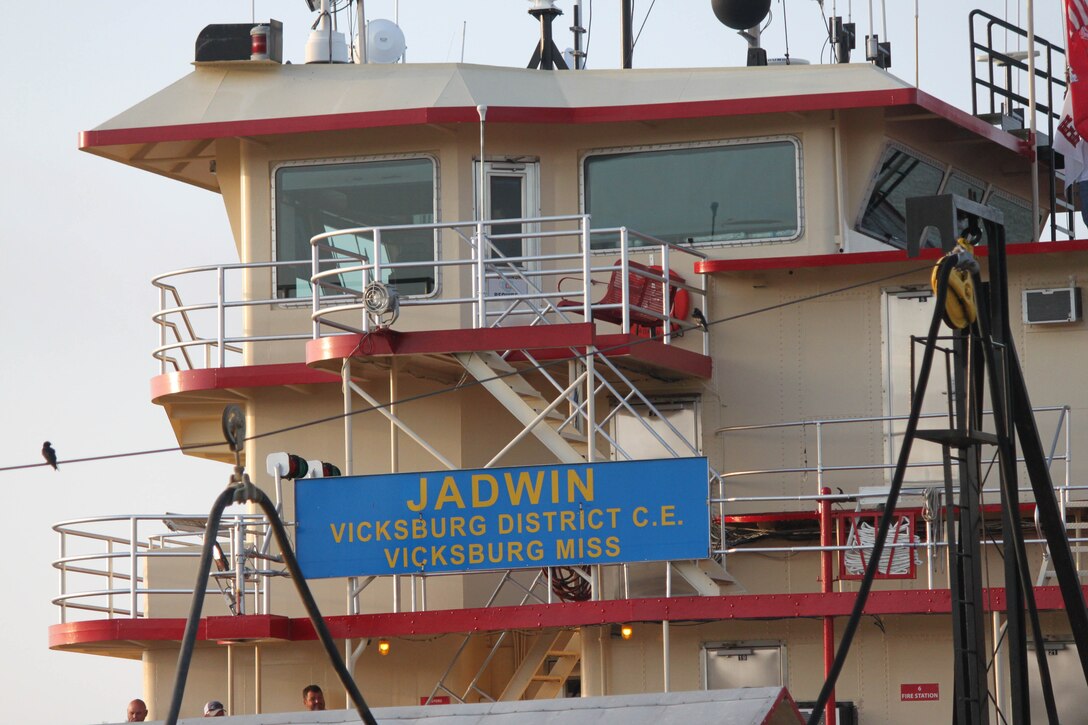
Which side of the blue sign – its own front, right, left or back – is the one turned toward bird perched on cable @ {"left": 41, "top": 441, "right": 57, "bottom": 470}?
right

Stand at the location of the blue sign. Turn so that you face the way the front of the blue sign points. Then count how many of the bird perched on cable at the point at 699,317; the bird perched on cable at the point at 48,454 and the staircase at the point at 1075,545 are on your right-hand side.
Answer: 1

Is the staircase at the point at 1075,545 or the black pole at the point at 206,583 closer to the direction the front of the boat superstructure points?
the black pole

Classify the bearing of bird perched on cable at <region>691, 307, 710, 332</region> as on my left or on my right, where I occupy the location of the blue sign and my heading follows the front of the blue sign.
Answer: on my left

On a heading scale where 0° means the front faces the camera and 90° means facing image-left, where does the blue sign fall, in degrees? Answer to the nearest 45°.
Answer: approximately 0°

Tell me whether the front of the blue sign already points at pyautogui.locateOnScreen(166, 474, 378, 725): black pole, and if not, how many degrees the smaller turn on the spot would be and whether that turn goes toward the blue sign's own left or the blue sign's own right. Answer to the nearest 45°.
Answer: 0° — it already faces it

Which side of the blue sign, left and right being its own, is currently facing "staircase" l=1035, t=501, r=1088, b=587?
left

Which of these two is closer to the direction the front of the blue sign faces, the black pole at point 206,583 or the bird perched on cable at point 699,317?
the black pole
